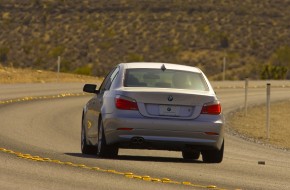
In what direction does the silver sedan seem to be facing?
away from the camera
